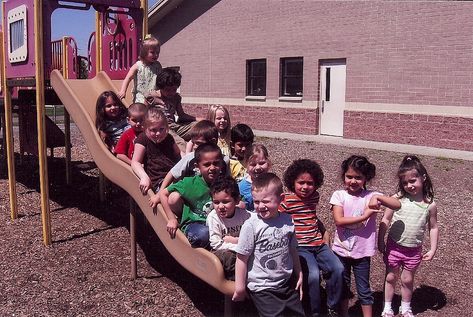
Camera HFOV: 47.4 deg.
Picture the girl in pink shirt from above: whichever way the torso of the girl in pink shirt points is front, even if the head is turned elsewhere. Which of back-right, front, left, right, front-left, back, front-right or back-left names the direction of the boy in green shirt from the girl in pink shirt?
right

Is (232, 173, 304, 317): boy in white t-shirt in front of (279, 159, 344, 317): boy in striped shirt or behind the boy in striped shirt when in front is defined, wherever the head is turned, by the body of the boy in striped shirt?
in front

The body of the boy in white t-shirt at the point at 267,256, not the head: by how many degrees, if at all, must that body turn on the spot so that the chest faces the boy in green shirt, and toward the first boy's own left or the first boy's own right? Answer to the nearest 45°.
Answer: approximately 135° to the first boy's own right

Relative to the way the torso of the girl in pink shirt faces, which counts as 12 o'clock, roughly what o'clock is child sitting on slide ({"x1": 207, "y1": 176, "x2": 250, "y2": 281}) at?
The child sitting on slide is roughly at 2 o'clock from the girl in pink shirt.

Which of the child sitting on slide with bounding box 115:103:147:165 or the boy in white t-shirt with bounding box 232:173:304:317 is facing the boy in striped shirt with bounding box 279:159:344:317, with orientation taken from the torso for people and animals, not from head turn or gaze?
the child sitting on slide
